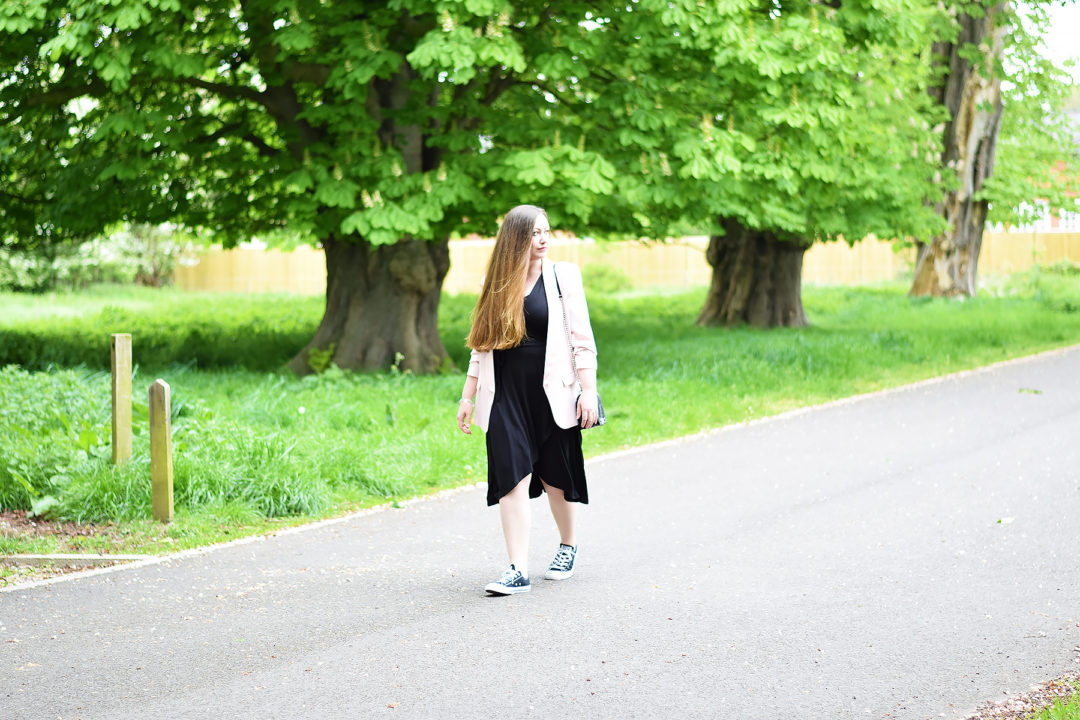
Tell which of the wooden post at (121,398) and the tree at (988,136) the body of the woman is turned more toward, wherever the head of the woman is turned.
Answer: the wooden post

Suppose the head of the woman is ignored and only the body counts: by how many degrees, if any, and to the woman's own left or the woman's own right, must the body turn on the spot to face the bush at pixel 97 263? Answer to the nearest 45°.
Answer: approximately 135° to the woman's own right

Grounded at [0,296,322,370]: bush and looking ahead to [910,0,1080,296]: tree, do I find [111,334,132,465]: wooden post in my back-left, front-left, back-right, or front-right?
back-right

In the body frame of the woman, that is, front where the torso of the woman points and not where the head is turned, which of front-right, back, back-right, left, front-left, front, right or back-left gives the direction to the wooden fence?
back-right

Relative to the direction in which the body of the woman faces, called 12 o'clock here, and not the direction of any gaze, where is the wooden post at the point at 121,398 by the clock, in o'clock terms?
The wooden post is roughly at 3 o'clock from the woman.

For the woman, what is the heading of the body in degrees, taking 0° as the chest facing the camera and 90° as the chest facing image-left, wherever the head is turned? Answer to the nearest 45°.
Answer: approximately 45°

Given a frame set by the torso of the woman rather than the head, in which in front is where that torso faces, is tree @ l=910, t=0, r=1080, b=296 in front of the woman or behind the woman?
behind

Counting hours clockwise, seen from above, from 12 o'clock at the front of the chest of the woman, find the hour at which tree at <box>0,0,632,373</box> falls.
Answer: The tree is roughly at 4 o'clock from the woman.

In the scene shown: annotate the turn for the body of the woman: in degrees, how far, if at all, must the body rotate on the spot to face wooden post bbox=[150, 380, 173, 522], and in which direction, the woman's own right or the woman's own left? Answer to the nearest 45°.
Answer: approximately 90° to the woman's own right

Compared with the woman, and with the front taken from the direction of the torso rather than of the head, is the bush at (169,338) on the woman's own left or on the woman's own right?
on the woman's own right

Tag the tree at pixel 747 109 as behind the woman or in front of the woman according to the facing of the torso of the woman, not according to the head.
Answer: behind
